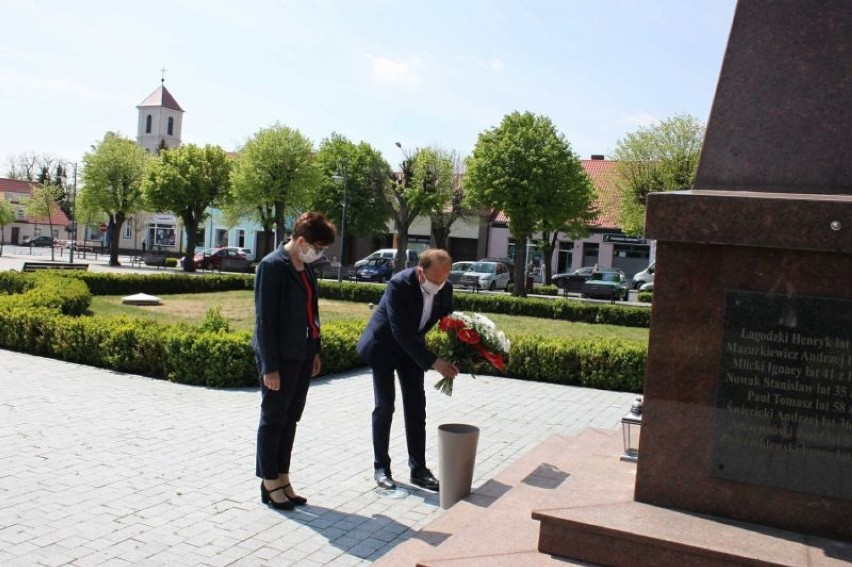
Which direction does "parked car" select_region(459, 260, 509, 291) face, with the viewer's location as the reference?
facing the viewer and to the left of the viewer

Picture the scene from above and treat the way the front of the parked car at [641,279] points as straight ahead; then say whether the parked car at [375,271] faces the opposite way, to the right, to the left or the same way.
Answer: the same way

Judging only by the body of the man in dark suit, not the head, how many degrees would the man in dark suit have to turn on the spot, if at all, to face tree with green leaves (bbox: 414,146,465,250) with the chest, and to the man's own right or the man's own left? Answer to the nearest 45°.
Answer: approximately 135° to the man's own left

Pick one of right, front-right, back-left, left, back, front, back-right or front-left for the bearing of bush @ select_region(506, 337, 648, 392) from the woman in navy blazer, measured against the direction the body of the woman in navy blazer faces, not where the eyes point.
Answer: left

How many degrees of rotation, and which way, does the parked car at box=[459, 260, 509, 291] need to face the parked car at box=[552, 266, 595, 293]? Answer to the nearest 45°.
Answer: approximately 135° to its left

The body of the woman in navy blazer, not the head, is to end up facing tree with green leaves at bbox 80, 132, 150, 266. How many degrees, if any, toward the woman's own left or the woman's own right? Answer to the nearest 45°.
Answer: approximately 135° to the woman's own left

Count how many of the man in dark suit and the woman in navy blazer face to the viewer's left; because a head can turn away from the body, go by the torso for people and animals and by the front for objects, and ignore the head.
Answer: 0

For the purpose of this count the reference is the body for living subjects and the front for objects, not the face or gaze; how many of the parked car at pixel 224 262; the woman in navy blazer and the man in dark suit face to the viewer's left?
1

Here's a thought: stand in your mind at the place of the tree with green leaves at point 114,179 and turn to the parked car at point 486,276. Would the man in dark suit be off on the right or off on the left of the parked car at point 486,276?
right

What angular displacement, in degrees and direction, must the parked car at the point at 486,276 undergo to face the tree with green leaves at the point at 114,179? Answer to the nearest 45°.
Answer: approximately 45° to its right

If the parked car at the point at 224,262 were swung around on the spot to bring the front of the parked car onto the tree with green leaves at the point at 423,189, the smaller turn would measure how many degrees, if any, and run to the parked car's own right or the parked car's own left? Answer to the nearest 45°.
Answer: approximately 180°

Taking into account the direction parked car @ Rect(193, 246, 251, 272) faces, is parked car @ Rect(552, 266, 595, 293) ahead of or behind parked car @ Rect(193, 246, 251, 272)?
behind

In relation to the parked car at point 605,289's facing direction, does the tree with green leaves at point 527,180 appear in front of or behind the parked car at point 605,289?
in front

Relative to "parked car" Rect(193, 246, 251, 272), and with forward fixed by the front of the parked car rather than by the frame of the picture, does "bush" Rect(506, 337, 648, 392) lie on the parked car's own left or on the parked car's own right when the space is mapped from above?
on the parked car's own left

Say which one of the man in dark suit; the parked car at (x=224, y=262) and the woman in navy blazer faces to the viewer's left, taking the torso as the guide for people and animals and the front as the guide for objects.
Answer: the parked car

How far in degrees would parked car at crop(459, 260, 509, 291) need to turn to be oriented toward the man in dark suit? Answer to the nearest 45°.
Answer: approximately 45° to its left

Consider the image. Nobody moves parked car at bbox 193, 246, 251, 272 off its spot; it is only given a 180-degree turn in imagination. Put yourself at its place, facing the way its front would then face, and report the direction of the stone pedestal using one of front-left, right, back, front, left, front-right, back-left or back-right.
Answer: right

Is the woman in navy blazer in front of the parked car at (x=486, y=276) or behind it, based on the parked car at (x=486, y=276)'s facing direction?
in front
